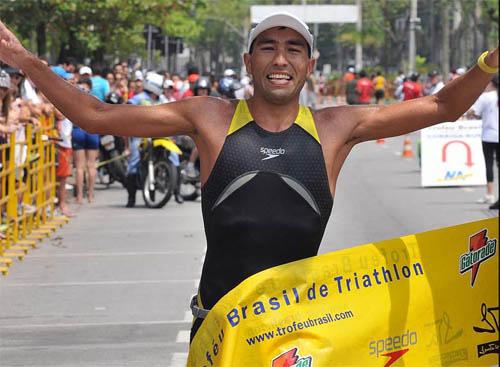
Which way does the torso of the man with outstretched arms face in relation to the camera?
toward the camera

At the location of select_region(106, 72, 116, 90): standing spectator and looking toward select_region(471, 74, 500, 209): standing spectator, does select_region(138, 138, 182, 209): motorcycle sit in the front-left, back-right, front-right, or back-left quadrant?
front-right

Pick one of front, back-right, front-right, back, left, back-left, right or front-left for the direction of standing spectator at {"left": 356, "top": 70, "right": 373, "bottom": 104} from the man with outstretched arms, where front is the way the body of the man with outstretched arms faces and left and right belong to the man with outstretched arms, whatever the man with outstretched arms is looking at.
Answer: back

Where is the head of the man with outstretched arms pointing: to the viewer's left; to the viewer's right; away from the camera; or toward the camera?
toward the camera

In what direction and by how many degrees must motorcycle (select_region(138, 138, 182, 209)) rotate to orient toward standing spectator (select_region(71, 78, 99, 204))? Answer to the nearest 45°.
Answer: approximately 135° to its right
